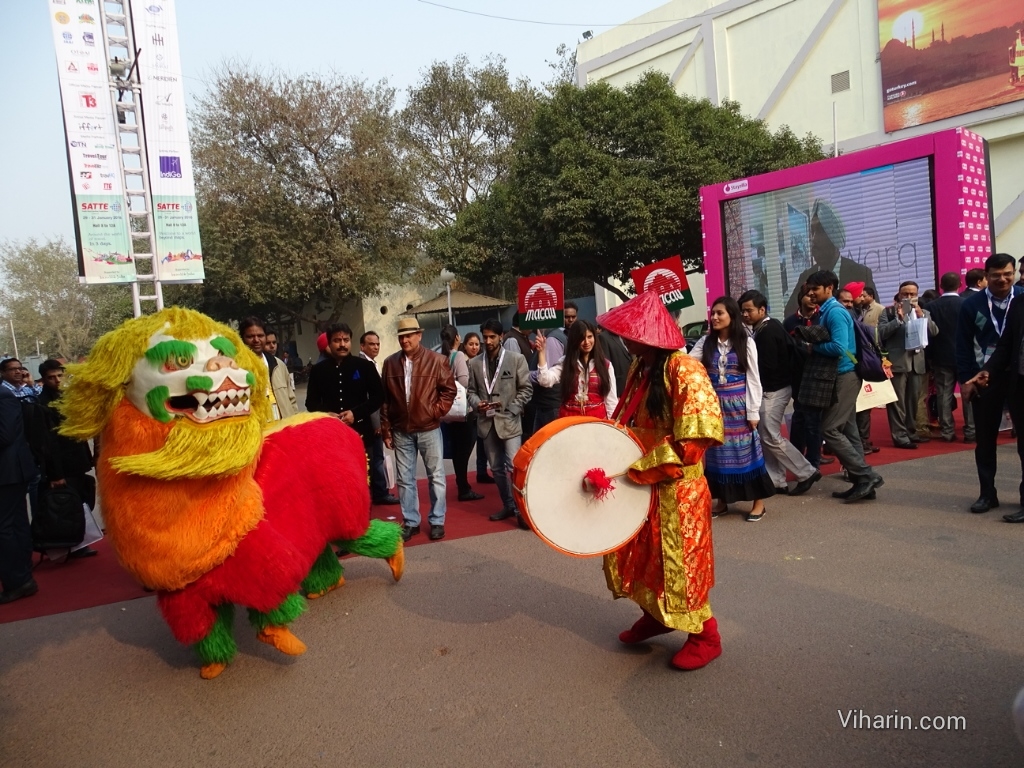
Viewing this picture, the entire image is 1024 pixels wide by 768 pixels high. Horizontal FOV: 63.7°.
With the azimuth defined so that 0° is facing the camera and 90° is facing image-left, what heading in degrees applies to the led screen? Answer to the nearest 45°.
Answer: approximately 45°

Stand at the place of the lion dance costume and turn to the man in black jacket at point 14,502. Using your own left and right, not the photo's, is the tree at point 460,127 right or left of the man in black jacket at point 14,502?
right

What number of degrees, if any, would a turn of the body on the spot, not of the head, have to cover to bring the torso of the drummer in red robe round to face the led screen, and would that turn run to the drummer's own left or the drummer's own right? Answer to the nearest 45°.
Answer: approximately 90° to the drummer's own right

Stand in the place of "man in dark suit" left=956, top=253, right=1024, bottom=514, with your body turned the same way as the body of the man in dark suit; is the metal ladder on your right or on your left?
on your right

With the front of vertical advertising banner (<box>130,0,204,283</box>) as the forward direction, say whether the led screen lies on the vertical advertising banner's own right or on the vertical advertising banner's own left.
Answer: on the vertical advertising banner's own left

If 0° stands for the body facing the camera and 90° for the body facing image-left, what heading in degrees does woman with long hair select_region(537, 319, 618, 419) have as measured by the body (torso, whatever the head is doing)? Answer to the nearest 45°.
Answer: approximately 0°

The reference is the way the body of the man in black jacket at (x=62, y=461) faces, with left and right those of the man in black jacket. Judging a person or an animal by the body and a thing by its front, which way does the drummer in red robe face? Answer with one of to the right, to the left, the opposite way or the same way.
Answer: the opposite way

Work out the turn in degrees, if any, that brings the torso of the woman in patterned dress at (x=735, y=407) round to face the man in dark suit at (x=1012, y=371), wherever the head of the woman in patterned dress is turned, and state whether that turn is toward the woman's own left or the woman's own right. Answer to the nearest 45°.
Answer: approximately 135° to the woman's own left

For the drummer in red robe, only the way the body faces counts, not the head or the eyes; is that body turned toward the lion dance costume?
yes

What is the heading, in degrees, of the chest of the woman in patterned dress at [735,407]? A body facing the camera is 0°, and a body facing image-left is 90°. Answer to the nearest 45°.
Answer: approximately 45°

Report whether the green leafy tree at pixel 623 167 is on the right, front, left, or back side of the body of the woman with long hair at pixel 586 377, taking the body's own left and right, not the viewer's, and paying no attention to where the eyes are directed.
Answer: back

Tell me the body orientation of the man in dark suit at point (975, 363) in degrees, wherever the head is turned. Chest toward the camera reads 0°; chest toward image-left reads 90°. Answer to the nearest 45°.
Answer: approximately 0°
